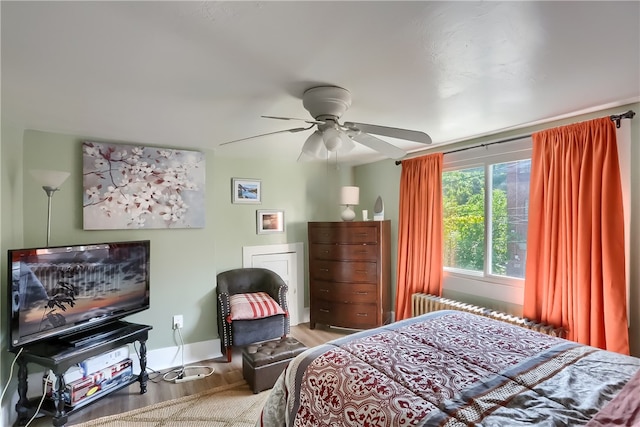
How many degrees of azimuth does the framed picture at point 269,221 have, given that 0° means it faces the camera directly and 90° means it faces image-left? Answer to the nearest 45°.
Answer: approximately 0°

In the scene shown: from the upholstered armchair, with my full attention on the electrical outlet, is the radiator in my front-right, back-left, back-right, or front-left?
back-left

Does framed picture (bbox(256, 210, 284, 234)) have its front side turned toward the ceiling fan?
yes

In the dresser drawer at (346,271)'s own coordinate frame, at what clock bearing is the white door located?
The white door is roughly at 4 o'clock from the dresser drawer.

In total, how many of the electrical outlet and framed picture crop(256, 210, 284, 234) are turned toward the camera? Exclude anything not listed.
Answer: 2

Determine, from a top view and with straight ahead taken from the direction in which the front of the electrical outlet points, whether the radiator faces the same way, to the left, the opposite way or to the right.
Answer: to the right

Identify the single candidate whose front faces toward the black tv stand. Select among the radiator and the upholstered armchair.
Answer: the radiator

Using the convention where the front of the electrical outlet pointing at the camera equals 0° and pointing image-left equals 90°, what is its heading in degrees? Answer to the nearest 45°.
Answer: approximately 0°
